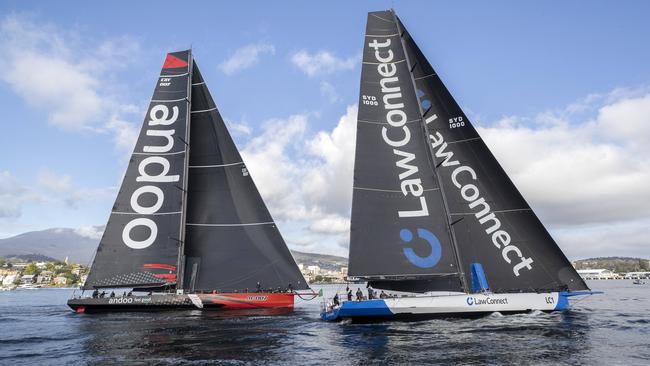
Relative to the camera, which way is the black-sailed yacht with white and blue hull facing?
to the viewer's right
